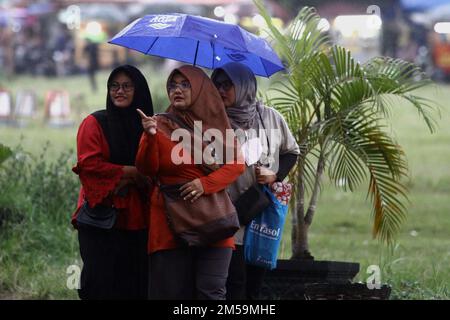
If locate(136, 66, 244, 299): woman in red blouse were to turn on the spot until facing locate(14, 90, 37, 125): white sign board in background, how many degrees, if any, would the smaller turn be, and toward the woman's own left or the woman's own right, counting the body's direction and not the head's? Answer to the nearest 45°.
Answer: approximately 135° to the woman's own right

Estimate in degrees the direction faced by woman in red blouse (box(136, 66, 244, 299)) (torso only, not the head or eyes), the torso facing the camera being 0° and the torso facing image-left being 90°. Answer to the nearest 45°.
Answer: approximately 45°

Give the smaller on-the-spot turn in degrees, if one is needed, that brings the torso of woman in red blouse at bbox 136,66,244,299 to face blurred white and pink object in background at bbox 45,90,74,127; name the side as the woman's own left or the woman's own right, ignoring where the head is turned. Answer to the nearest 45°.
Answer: approximately 135° to the woman's own right

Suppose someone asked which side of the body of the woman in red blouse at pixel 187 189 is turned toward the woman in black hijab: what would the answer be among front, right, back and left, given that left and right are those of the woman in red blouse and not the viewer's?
right
